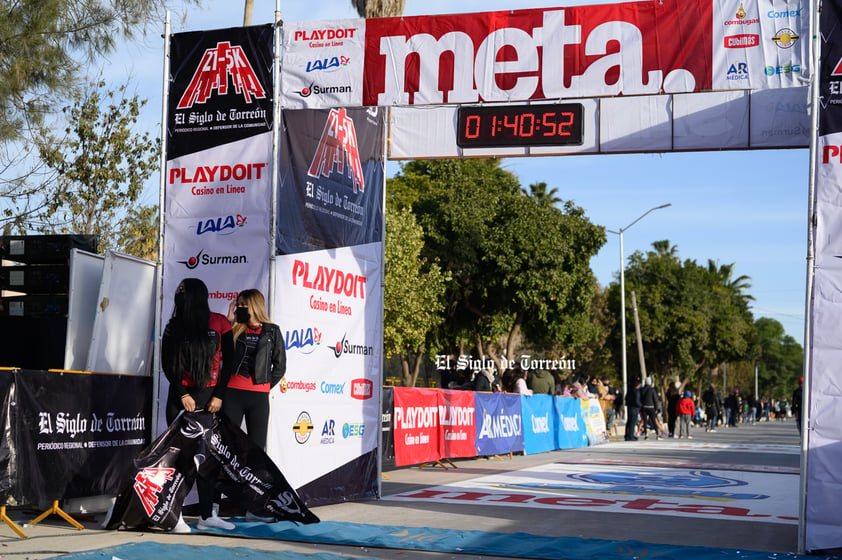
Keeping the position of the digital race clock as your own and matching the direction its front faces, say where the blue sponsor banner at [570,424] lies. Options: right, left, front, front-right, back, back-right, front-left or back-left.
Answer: back

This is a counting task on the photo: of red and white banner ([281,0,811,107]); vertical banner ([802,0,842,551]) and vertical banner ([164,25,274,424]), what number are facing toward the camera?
3

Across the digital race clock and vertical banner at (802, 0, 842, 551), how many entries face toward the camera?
2

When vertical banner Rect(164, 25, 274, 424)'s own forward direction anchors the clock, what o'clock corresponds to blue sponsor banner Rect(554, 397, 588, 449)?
The blue sponsor banner is roughly at 7 o'clock from the vertical banner.

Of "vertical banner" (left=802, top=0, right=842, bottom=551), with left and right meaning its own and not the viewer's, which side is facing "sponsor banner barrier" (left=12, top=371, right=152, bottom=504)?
right

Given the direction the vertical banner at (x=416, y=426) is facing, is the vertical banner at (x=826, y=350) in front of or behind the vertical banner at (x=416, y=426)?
in front

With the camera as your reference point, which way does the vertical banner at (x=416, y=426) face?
facing the viewer and to the right of the viewer

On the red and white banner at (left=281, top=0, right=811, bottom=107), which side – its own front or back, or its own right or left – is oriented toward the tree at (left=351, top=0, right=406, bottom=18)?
back

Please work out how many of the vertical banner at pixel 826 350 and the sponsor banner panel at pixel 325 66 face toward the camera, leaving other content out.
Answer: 2

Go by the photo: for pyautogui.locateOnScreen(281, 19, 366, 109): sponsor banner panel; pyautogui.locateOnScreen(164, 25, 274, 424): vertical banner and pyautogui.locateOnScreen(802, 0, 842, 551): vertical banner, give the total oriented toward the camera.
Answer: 3

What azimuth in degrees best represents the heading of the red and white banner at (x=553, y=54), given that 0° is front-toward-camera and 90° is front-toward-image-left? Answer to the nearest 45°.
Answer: approximately 0°
